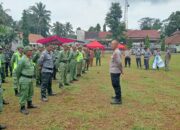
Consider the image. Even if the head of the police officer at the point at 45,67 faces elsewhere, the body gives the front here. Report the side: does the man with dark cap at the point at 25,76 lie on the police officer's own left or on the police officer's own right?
on the police officer's own right

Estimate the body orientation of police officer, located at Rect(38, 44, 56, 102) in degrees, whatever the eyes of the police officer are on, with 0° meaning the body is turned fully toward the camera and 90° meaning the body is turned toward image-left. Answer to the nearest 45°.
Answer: approximately 315°

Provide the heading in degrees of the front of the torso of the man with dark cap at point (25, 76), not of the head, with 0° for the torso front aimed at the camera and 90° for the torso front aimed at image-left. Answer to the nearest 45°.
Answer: approximately 315°

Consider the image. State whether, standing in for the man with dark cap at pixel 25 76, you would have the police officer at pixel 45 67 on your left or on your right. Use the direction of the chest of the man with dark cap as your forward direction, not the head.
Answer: on your left
